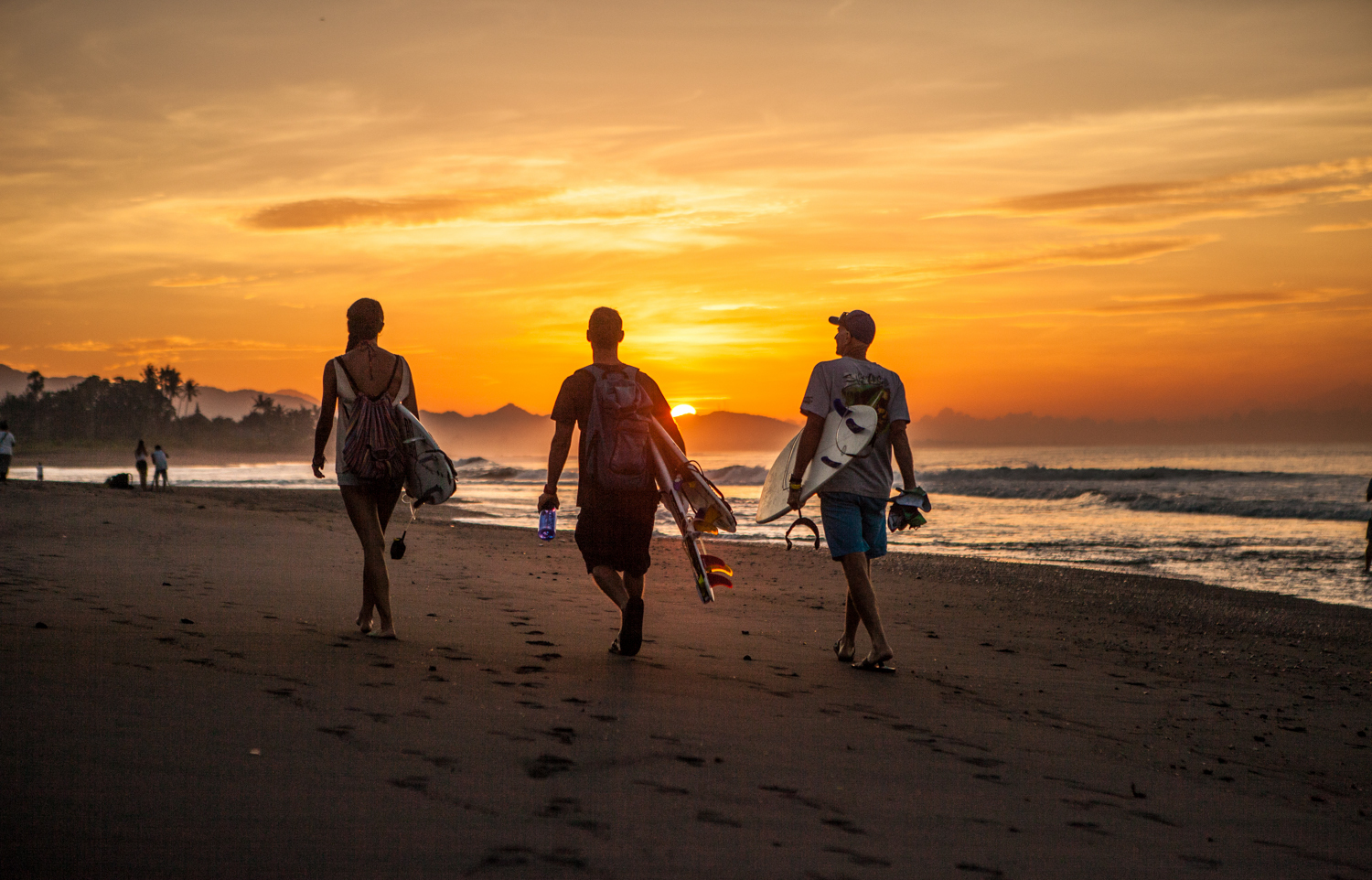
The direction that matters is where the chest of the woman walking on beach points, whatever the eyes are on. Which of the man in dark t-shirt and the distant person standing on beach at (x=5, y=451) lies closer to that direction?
the distant person standing on beach

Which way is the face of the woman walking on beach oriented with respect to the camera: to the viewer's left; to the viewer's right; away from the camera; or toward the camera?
away from the camera

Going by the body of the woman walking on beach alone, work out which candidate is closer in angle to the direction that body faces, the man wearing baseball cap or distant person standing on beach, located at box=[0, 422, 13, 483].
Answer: the distant person standing on beach

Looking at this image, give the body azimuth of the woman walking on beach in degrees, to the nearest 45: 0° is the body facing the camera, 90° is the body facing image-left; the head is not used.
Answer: approximately 180°

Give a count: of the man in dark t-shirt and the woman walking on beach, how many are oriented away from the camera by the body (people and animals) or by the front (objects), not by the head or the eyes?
2

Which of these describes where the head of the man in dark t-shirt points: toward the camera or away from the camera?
away from the camera

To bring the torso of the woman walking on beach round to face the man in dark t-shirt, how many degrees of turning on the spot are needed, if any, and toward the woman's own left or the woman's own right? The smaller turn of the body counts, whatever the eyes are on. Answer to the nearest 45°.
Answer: approximately 135° to the woman's own right

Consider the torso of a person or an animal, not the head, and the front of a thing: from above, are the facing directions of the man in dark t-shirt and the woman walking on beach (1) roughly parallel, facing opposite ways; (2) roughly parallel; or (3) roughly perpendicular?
roughly parallel

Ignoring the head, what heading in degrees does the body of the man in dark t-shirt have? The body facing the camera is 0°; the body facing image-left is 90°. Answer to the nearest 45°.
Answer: approximately 180°

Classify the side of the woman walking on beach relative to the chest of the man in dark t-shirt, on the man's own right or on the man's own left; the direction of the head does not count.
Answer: on the man's own left

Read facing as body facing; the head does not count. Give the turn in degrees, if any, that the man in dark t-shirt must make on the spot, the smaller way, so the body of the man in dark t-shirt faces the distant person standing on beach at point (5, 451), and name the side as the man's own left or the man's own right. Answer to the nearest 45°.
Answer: approximately 45° to the man's own left

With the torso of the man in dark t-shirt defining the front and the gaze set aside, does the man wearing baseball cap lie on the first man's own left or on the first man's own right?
on the first man's own right
